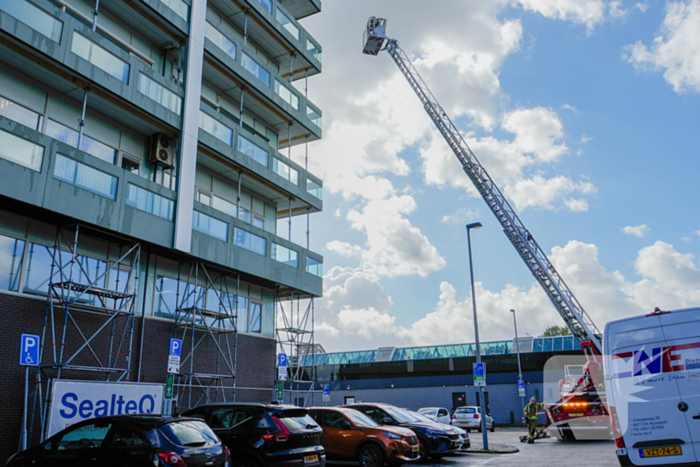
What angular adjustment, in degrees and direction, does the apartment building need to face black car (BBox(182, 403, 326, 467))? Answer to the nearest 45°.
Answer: approximately 45° to its right

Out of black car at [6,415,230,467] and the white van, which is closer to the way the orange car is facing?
the white van

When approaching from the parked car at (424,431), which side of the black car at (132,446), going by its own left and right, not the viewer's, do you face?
right

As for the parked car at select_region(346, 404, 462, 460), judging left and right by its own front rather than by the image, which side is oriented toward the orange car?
right

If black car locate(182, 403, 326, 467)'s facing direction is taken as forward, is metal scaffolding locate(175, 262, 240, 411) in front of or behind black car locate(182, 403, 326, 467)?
in front

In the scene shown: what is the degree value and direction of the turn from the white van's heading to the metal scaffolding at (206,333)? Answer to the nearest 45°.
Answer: approximately 45° to its left

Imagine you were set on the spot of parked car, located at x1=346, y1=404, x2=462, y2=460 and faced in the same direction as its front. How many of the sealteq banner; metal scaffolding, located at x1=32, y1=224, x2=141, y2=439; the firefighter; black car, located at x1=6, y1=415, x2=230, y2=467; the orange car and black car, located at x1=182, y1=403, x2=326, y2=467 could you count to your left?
1

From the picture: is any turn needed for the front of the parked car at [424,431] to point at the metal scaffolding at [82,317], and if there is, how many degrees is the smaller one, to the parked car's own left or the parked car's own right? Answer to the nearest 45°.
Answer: approximately 135° to the parked car's own right

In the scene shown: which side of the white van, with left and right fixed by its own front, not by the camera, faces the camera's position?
back

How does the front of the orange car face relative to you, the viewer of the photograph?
facing the viewer and to the right of the viewer

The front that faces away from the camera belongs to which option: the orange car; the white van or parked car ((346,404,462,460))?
the white van

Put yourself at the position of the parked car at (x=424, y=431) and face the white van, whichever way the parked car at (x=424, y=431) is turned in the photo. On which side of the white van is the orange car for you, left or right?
right

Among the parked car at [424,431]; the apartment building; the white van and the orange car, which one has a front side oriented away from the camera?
the white van

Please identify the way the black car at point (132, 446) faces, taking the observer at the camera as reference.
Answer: facing away from the viewer and to the left of the viewer
